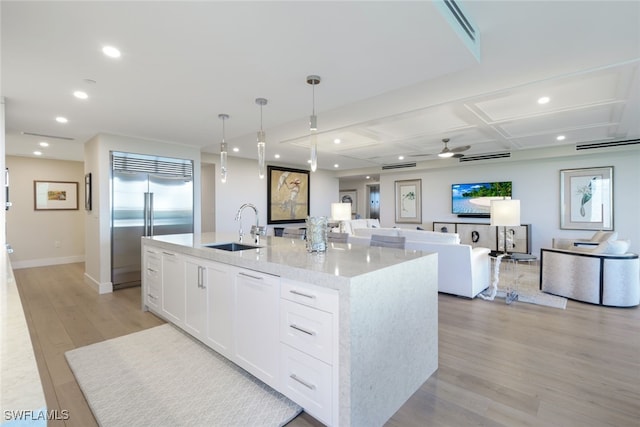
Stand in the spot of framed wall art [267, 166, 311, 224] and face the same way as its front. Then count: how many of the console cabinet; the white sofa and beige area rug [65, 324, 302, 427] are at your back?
0

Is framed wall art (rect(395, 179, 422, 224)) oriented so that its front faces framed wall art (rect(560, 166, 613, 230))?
no

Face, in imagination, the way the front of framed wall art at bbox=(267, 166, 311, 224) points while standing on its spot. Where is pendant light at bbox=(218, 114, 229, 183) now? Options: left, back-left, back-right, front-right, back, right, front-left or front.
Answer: front-right

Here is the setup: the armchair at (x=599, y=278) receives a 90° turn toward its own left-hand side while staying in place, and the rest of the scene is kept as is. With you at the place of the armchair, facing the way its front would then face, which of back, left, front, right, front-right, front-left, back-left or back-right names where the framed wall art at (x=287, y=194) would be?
front-right

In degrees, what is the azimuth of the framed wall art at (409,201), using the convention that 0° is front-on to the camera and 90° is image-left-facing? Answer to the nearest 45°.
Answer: approximately 45°

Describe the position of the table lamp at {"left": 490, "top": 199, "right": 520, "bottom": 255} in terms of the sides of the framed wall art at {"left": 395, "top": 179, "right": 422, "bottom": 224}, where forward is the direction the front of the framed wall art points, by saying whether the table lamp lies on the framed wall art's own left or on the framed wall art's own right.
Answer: on the framed wall art's own left

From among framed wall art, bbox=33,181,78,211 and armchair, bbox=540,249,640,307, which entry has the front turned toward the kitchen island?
the framed wall art

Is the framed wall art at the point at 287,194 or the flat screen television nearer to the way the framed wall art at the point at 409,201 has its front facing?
the framed wall art

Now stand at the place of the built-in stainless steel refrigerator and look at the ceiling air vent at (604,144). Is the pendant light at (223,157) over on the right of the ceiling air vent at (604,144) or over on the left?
right

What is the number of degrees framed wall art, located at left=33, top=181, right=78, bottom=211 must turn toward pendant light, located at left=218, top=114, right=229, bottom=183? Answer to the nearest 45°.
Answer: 0° — it already faces it

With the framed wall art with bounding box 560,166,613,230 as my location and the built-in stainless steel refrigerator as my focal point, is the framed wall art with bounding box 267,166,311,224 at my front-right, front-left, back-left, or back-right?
front-right

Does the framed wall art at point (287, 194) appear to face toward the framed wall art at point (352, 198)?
no
